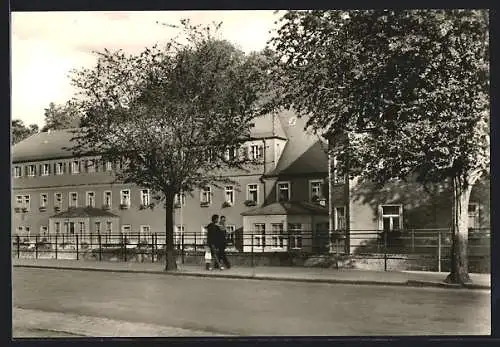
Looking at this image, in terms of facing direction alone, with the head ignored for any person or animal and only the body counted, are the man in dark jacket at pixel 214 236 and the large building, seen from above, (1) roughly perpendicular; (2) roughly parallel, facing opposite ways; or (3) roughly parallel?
roughly perpendicular

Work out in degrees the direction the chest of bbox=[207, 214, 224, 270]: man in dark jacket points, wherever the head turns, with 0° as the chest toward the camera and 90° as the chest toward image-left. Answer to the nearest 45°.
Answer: approximately 270°

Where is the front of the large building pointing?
toward the camera

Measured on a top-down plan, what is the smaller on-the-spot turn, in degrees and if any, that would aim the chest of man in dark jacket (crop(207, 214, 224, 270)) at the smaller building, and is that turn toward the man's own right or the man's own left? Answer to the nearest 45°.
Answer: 0° — they already face it
